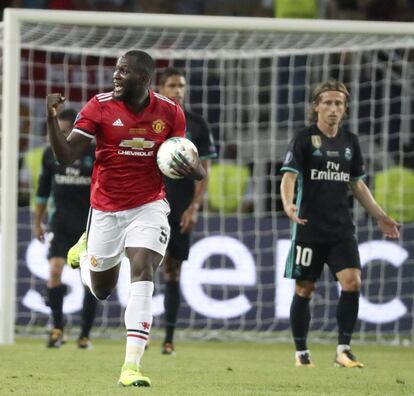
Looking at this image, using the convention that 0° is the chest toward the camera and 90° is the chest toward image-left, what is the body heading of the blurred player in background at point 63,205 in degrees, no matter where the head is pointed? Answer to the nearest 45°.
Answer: approximately 0°

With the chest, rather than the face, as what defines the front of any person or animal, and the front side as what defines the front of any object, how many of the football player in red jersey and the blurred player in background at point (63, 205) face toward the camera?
2

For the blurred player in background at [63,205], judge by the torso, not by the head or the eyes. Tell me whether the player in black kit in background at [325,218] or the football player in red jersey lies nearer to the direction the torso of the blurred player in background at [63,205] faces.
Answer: the football player in red jersey

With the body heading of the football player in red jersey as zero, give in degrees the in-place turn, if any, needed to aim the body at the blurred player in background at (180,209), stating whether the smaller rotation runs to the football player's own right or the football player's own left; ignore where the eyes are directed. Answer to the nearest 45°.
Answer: approximately 180°

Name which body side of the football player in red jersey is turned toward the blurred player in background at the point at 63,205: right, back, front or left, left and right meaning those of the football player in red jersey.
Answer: back
